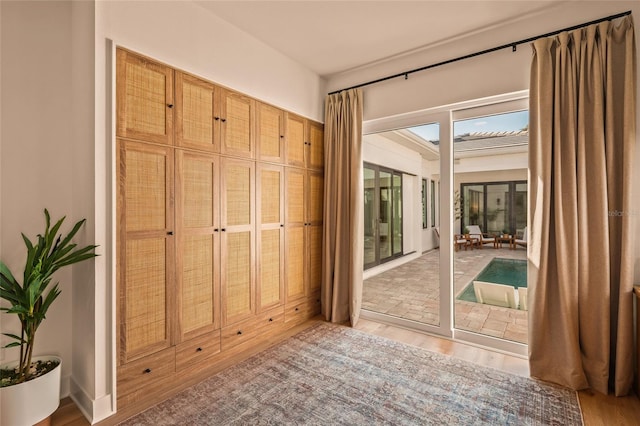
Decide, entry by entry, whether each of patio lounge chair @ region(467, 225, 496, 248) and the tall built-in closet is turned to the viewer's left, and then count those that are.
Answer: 0

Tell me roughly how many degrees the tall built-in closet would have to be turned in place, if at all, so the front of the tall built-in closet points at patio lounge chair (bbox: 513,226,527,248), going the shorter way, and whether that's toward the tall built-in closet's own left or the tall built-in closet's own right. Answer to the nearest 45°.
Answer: approximately 45° to the tall built-in closet's own left

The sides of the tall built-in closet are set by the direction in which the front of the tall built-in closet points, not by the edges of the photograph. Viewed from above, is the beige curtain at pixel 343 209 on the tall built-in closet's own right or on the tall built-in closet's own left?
on the tall built-in closet's own left

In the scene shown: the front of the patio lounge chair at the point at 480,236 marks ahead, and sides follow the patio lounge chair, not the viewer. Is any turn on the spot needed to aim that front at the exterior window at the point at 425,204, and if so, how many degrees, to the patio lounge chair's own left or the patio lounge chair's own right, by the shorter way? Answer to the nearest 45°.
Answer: approximately 135° to the patio lounge chair's own right

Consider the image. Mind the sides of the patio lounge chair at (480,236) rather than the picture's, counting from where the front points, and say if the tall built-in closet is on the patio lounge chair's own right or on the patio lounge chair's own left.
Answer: on the patio lounge chair's own right

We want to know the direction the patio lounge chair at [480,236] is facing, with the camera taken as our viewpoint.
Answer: facing the viewer and to the right of the viewer

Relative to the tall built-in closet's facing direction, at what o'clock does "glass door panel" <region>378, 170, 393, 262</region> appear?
The glass door panel is roughly at 10 o'clock from the tall built-in closet.

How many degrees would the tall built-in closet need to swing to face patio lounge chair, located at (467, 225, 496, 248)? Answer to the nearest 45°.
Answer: approximately 45° to its left
